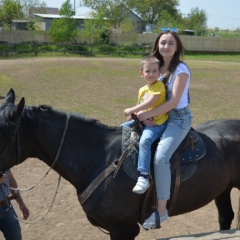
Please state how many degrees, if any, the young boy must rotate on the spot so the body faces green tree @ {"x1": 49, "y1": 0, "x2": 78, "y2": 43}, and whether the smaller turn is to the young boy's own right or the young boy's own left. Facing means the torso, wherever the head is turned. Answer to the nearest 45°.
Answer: approximately 135° to the young boy's own right

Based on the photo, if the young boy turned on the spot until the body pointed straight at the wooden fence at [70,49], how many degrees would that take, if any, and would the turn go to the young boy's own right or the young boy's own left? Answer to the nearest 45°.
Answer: approximately 135° to the young boy's own right

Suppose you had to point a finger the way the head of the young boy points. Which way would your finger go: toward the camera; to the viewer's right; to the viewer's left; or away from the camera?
toward the camera

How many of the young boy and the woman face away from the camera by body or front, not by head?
0

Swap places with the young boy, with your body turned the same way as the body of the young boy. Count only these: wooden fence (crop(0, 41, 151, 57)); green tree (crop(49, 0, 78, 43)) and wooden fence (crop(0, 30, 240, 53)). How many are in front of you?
0

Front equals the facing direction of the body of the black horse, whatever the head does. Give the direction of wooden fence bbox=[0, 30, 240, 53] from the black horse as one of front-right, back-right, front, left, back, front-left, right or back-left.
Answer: right

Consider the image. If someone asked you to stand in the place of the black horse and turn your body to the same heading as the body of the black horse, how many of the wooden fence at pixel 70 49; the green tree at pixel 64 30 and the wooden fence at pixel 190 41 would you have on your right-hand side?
3

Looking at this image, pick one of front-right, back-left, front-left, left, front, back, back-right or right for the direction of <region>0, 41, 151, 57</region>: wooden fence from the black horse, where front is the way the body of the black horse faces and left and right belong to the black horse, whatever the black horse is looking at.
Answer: right

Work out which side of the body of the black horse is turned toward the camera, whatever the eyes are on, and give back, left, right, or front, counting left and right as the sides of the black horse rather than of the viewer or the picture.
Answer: left

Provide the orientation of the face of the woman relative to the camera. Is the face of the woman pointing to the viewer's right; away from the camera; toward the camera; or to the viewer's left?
toward the camera

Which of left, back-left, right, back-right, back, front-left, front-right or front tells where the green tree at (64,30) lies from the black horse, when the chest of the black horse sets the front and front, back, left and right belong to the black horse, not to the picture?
right

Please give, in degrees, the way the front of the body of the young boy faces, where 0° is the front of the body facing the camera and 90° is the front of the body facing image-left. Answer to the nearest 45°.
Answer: approximately 45°
